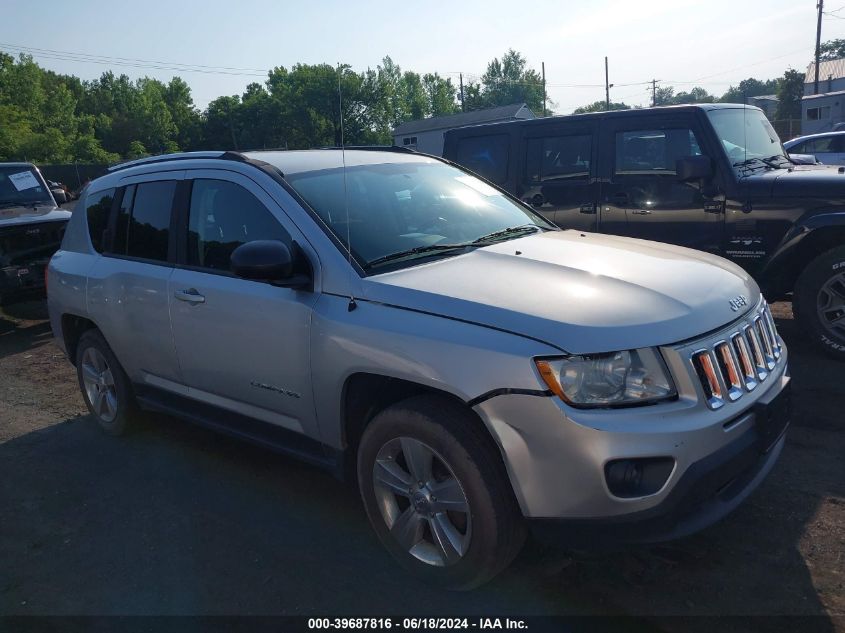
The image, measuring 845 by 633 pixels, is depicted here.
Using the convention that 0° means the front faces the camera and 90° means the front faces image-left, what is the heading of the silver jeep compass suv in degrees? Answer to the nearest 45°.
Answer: approximately 315°

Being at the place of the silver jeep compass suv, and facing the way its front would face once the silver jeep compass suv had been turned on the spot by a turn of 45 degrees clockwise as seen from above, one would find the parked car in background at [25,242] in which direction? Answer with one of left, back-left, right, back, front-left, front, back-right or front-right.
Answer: back-right

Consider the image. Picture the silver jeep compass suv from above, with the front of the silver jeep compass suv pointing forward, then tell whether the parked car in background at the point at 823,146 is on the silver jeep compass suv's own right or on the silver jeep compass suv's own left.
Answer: on the silver jeep compass suv's own left

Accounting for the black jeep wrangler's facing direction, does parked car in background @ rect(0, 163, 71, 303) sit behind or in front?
behind

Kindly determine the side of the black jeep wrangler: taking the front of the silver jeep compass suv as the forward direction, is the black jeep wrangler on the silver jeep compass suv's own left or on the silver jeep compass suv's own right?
on the silver jeep compass suv's own left

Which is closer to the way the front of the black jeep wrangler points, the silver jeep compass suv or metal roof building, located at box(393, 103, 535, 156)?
the silver jeep compass suv

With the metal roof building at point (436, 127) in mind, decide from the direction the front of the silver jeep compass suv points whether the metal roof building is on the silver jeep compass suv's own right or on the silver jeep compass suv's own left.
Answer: on the silver jeep compass suv's own left
